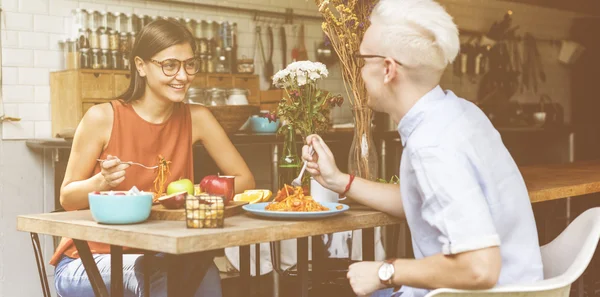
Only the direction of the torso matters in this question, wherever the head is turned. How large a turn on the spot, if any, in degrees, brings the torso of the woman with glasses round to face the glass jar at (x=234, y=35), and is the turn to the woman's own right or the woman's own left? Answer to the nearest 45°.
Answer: approximately 135° to the woman's own left

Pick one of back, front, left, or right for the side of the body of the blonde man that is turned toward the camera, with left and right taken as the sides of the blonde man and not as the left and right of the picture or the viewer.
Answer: left

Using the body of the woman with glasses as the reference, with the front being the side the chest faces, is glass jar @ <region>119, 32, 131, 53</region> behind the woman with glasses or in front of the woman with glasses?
behind

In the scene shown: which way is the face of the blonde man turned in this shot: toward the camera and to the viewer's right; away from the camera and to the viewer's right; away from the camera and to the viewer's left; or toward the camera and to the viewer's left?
away from the camera and to the viewer's left

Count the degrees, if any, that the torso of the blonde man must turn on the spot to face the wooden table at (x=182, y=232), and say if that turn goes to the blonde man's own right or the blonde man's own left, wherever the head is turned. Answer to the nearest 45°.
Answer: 0° — they already face it

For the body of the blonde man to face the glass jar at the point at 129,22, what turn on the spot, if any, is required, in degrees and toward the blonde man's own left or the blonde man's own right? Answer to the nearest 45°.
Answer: approximately 45° to the blonde man's own right

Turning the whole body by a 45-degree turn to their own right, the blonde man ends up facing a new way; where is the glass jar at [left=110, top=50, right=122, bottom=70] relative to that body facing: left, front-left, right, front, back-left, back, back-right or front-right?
front

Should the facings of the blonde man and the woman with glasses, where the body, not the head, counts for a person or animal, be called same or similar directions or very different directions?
very different directions

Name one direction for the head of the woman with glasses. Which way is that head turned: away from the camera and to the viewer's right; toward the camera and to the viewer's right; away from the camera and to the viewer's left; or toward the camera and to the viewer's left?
toward the camera and to the viewer's right

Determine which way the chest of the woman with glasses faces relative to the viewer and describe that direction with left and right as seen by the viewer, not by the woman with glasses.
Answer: facing the viewer and to the right of the viewer

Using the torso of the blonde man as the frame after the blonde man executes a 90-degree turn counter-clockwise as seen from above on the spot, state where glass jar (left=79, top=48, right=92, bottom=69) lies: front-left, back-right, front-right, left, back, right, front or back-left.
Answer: back-right
